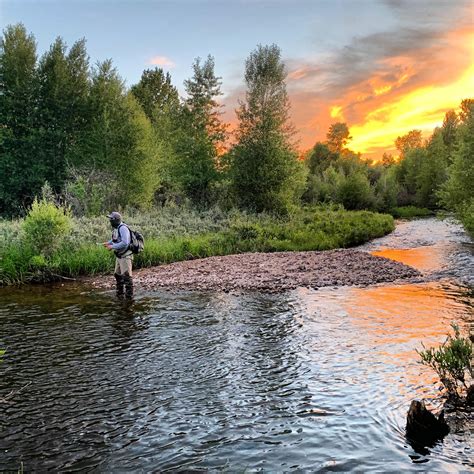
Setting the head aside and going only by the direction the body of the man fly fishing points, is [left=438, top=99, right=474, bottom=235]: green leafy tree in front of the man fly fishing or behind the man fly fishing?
behind

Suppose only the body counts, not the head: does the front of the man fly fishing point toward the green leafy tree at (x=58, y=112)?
no

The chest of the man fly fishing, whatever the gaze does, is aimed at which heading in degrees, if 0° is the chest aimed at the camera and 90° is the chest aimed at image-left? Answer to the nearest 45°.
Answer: approximately 90°

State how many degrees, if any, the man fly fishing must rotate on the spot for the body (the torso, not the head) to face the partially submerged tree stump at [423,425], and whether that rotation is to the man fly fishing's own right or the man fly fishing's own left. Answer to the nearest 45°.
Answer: approximately 90° to the man fly fishing's own left

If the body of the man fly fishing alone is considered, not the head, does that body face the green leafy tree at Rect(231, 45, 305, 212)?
no

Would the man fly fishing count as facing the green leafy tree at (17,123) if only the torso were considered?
no

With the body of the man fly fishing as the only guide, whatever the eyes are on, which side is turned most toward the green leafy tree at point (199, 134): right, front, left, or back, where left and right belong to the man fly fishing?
right

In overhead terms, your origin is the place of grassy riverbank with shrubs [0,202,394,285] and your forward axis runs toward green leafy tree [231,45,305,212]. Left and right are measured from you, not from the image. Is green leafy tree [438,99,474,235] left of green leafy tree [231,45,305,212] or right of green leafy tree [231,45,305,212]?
right

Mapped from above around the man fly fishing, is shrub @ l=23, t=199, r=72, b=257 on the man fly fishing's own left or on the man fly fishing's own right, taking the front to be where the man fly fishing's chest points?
on the man fly fishing's own right

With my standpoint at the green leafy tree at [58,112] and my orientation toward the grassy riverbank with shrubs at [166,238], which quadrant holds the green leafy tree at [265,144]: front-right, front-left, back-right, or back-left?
front-left
